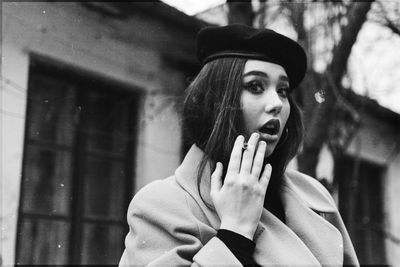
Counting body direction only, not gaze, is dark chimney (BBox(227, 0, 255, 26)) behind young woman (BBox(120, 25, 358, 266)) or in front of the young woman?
behind

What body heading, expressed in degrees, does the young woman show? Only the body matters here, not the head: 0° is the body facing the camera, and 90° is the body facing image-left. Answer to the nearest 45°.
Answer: approximately 315°
